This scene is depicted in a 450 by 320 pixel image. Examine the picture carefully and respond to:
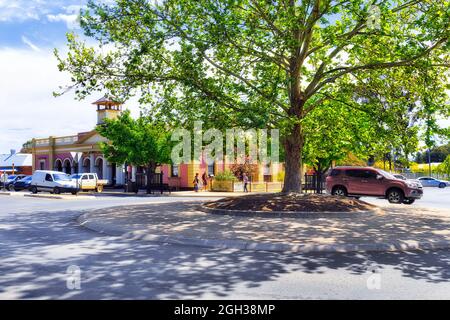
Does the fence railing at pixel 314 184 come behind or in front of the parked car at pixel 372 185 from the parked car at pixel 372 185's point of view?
behind

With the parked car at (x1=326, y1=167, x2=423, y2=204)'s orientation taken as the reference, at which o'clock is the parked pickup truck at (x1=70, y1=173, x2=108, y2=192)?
the parked pickup truck at (x1=70, y1=173, x2=108, y2=192) is roughly at 5 o'clock from the parked car at (x1=326, y1=167, x2=423, y2=204).

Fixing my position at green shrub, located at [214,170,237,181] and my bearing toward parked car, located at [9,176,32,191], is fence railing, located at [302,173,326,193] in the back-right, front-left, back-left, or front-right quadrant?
back-left

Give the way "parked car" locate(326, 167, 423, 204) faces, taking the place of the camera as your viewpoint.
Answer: facing the viewer and to the right of the viewer

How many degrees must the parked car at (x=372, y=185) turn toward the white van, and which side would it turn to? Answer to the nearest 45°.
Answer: approximately 135° to its right

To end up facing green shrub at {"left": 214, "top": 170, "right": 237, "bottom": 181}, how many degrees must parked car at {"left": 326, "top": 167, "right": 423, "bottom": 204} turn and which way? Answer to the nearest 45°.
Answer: approximately 180°
